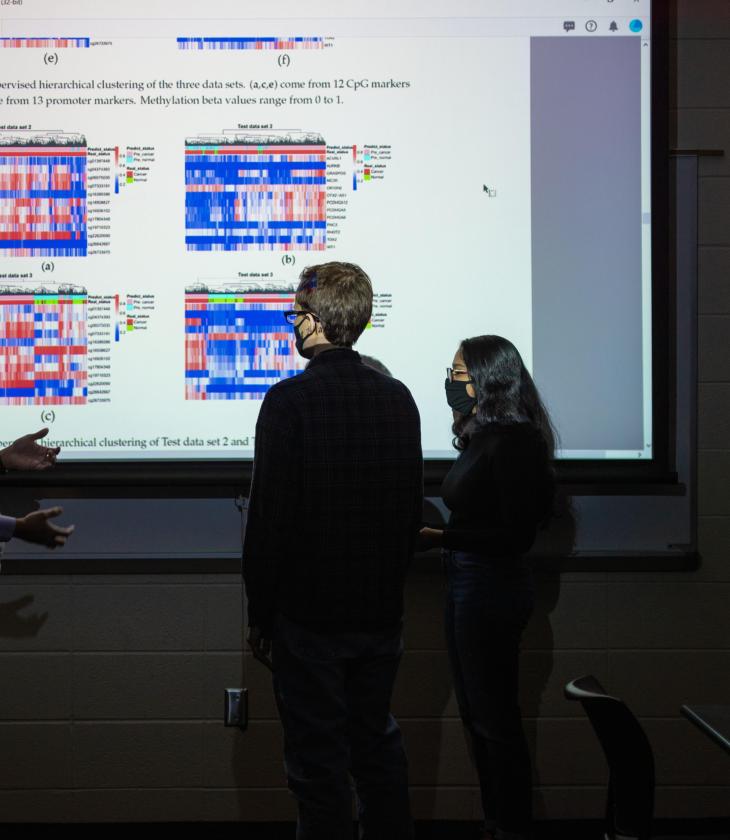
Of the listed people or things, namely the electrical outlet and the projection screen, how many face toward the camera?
2

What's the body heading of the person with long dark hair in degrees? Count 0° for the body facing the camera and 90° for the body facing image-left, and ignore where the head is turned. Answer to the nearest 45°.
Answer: approximately 90°

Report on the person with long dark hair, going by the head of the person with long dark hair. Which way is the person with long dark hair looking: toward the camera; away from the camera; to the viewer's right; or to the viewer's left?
to the viewer's left

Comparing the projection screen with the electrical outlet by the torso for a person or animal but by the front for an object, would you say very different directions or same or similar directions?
same or similar directions

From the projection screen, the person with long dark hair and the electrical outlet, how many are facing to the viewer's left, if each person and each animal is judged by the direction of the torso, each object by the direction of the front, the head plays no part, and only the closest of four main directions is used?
1

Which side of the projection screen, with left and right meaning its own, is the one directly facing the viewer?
front

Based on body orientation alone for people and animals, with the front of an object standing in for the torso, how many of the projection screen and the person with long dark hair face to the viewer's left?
1

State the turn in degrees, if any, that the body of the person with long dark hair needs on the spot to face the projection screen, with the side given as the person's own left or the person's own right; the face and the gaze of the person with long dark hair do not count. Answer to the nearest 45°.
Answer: approximately 45° to the person's own right

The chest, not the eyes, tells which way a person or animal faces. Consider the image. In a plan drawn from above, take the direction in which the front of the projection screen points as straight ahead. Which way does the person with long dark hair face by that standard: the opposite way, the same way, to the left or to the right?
to the right

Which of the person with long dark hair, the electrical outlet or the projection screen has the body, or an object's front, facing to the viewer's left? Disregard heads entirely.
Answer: the person with long dark hair

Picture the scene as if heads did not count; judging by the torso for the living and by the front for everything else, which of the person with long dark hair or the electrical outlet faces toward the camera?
the electrical outlet

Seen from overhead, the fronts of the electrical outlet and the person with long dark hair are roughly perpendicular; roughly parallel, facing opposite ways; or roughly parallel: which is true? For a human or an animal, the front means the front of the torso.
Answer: roughly perpendicular
